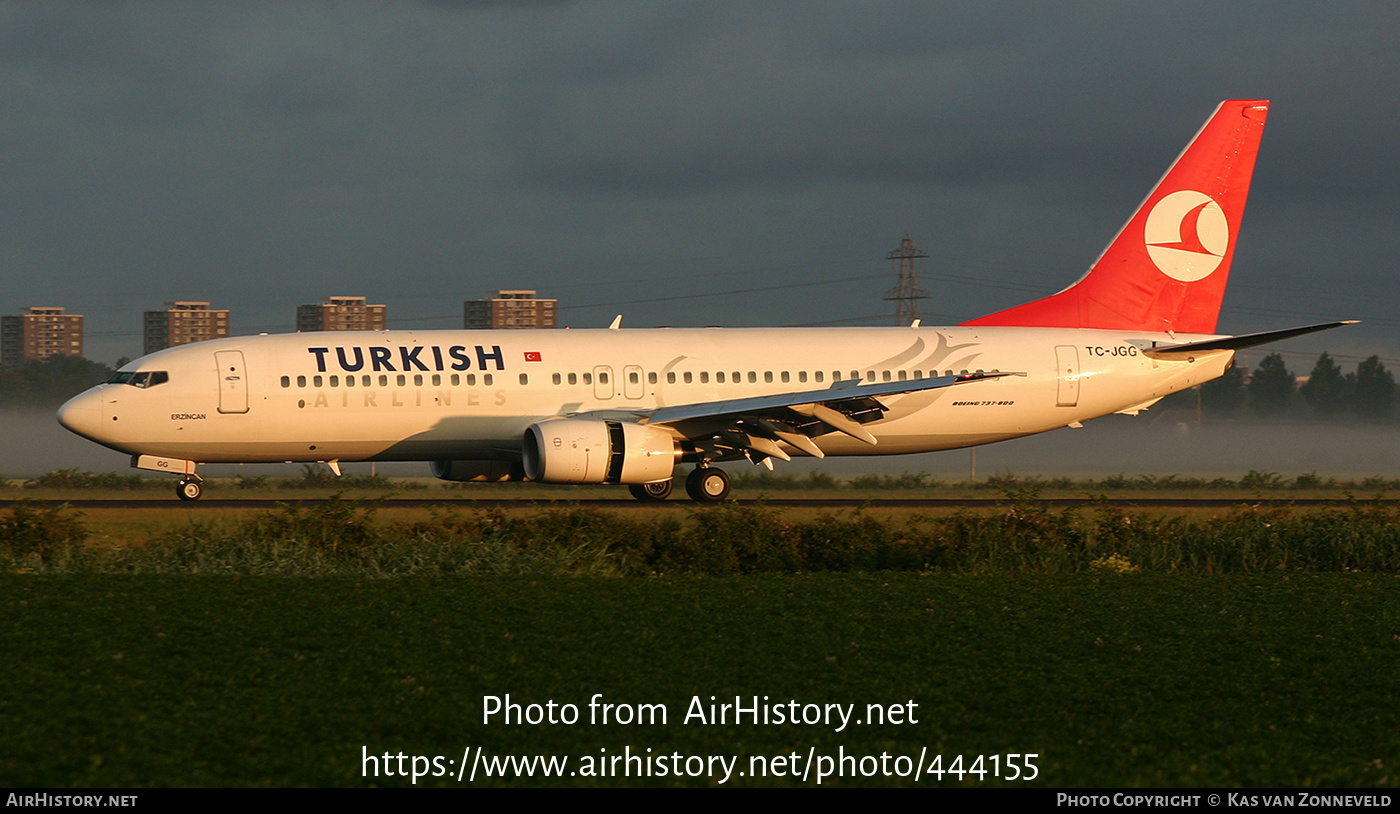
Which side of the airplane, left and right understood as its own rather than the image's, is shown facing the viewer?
left
